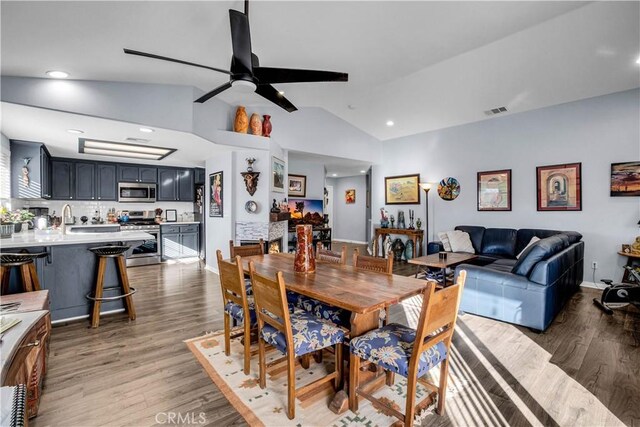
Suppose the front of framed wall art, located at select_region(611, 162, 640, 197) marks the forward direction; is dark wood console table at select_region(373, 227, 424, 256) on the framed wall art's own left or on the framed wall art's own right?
on the framed wall art's own right

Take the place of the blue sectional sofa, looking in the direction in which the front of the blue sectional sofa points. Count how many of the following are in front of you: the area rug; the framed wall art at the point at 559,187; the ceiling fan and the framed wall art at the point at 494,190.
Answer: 2

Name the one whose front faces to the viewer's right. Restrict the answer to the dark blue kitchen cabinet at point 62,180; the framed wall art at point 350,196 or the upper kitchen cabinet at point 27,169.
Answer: the upper kitchen cabinet

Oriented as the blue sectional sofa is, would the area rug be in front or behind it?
in front

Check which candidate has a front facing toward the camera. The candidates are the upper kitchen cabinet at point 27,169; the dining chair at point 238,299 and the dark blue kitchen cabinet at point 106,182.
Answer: the dark blue kitchen cabinet

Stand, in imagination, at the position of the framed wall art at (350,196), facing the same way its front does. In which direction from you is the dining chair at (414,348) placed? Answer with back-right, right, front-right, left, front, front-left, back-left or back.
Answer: front-left

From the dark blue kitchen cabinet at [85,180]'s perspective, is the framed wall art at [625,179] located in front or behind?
in front

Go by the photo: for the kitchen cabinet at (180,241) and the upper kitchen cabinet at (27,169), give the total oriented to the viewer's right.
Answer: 1

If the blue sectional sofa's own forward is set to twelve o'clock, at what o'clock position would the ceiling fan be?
The ceiling fan is roughly at 12 o'clock from the blue sectional sofa.

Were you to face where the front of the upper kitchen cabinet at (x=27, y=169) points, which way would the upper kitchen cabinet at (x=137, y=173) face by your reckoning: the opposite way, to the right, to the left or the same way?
to the right

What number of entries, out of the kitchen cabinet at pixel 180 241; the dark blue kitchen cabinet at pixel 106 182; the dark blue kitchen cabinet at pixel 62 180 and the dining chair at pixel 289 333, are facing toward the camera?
3

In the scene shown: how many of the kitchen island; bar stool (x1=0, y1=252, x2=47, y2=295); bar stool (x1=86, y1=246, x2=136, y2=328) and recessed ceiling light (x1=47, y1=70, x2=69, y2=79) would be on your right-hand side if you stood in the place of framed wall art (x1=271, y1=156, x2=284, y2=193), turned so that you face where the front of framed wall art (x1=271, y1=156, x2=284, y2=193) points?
4

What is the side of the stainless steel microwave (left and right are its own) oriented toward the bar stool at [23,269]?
front

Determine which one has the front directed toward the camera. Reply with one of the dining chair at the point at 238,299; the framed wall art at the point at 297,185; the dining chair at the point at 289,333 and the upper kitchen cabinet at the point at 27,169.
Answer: the framed wall art

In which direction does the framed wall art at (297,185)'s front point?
toward the camera

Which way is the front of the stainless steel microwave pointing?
toward the camera

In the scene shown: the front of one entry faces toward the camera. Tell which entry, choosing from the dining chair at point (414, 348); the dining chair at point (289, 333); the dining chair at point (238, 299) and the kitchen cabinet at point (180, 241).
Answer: the kitchen cabinet

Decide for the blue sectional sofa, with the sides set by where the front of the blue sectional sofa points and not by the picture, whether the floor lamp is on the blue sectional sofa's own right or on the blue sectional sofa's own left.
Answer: on the blue sectional sofa's own right

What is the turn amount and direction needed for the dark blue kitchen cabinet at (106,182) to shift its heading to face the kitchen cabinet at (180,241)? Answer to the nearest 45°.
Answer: approximately 90° to its left

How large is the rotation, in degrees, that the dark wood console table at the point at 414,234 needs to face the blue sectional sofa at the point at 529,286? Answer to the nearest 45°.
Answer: approximately 45° to its left

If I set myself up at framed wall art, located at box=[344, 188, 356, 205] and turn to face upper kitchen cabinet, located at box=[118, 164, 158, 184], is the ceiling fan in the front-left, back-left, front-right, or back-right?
front-left

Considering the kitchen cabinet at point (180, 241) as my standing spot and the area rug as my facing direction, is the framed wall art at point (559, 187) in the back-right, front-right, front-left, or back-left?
front-left
